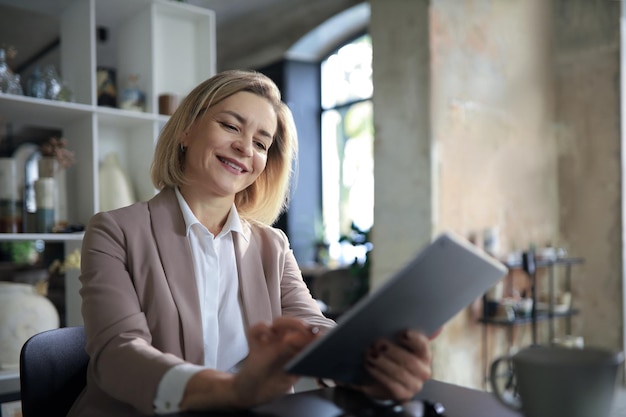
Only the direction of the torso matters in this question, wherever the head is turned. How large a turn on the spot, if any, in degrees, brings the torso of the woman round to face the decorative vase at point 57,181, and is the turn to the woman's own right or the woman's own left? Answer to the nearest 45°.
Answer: approximately 180°

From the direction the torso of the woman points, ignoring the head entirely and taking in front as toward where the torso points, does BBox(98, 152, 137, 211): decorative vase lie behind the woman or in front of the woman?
behind

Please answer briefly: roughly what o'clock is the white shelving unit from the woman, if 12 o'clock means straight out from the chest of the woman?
The white shelving unit is roughly at 7 o'clock from the woman.

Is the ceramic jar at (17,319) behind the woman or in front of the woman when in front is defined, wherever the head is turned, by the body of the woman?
behind

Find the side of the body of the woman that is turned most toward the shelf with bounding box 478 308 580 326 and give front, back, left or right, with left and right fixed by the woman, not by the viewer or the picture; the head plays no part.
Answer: left

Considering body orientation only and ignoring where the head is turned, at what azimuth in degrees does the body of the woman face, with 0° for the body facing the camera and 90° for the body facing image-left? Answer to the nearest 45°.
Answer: approximately 315°
